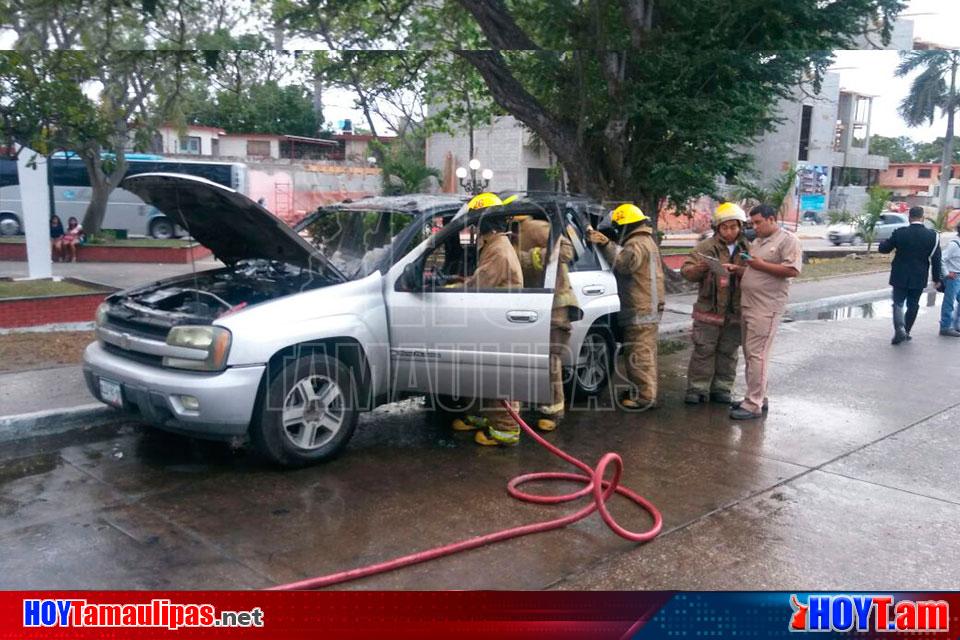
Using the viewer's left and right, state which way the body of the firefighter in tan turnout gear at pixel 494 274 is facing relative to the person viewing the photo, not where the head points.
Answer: facing to the left of the viewer

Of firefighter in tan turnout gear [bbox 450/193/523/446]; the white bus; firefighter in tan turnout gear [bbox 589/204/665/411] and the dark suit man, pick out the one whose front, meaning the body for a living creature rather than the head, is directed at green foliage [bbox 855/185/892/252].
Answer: the dark suit man

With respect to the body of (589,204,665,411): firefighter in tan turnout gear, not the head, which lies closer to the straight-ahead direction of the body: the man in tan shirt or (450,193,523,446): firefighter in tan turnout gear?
the firefighter in tan turnout gear

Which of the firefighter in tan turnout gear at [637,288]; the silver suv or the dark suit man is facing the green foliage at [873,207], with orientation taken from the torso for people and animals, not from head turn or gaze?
the dark suit man

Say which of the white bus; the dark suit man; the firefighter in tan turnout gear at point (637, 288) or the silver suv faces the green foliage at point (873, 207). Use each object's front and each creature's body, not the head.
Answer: the dark suit man

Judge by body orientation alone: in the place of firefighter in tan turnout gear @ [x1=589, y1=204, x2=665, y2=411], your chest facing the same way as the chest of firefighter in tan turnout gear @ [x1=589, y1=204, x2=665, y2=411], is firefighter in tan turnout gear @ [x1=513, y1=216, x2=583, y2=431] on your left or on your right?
on your left

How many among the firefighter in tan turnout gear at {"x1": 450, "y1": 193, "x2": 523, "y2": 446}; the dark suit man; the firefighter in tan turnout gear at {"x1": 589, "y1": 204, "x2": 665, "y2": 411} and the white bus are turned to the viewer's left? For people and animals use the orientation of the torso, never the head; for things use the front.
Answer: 3

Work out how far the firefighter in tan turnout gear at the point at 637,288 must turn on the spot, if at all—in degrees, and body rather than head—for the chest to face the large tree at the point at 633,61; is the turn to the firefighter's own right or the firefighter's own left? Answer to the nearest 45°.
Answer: approximately 90° to the firefighter's own right

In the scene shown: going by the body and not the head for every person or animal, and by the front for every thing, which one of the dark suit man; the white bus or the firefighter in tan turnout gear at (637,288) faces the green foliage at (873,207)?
the dark suit man
